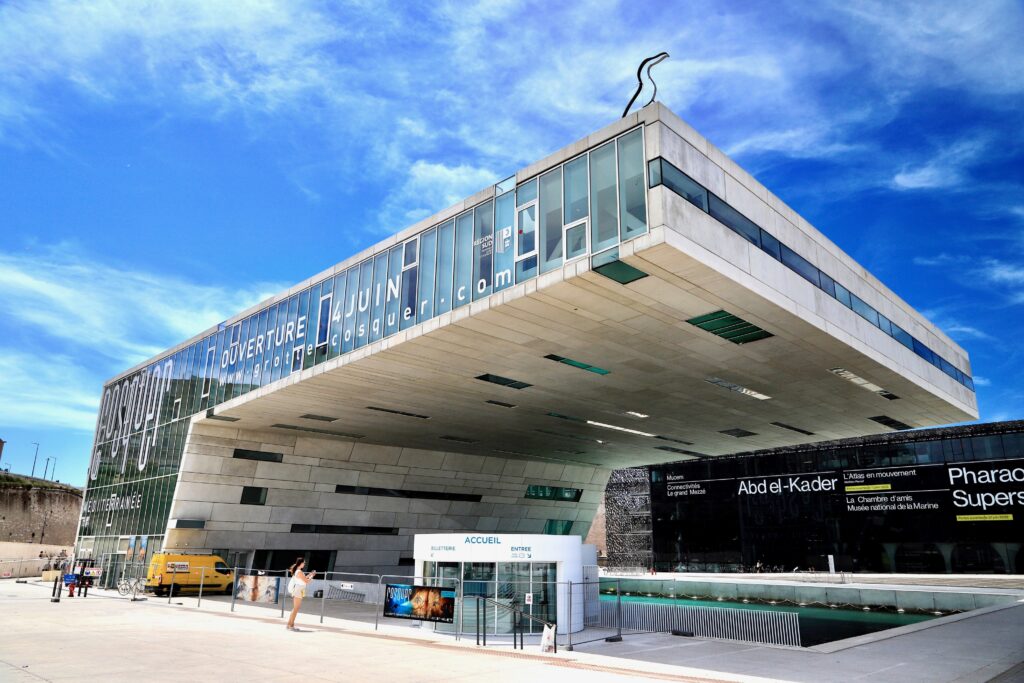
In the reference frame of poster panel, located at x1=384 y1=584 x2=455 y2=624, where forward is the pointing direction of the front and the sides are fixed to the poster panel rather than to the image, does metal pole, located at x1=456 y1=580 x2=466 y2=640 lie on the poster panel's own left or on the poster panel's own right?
on the poster panel's own left

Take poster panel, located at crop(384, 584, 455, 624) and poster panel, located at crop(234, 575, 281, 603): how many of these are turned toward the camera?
2

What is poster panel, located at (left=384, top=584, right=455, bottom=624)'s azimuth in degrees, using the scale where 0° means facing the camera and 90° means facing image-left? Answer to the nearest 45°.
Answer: approximately 0°

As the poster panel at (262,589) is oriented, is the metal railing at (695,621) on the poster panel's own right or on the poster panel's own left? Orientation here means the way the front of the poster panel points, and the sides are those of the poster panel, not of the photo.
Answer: on the poster panel's own left

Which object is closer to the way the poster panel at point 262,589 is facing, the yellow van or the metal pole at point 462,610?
the metal pole

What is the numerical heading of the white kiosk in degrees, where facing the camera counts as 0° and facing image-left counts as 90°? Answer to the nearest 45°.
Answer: approximately 0°

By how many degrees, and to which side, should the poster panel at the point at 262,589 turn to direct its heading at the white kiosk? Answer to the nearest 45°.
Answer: approximately 45° to its left

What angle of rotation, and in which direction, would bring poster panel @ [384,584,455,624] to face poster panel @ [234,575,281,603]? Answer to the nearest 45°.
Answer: approximately 135° to its right

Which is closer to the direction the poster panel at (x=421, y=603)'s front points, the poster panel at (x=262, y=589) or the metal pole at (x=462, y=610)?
the metal pole
